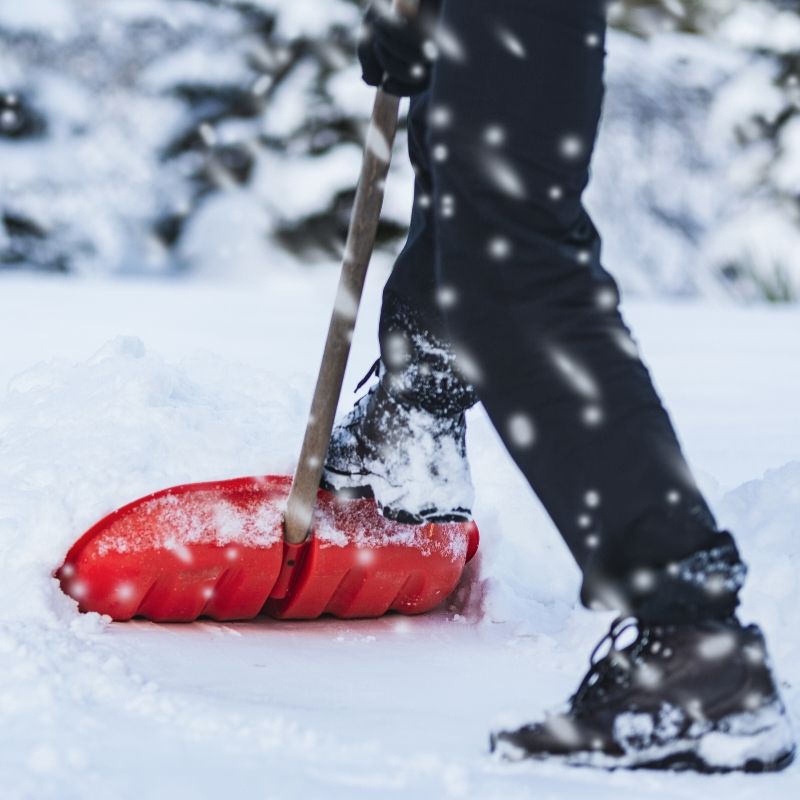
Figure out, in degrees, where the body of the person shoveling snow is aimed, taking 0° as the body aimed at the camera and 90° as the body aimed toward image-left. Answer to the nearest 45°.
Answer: approximately 90°

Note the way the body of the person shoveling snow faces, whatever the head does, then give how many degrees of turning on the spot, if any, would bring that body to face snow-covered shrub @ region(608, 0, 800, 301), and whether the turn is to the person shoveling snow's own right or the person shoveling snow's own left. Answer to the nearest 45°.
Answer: approximately 90° to the person shoveling snow's own right

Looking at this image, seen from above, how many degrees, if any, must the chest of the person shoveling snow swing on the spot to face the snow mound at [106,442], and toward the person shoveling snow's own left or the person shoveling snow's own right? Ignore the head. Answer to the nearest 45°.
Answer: approximately 45° to the person shoveling snow's own right
